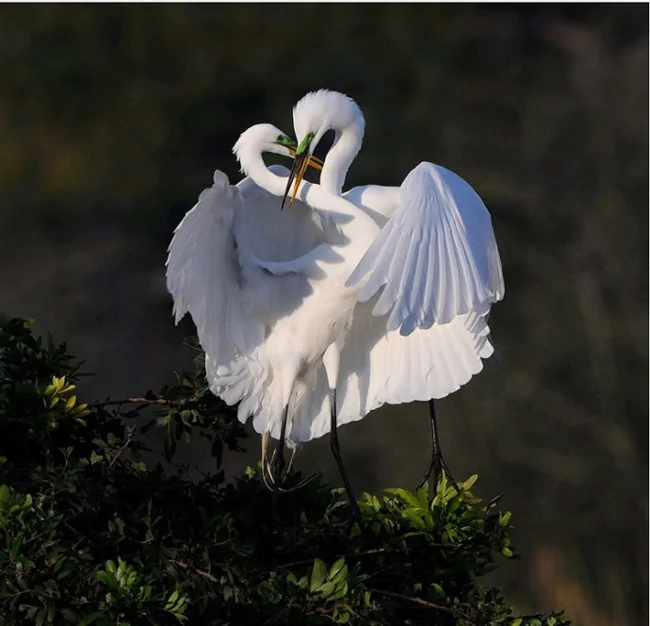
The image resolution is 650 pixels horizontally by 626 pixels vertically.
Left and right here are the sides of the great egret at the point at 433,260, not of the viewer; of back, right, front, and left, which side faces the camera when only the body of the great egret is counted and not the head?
left
